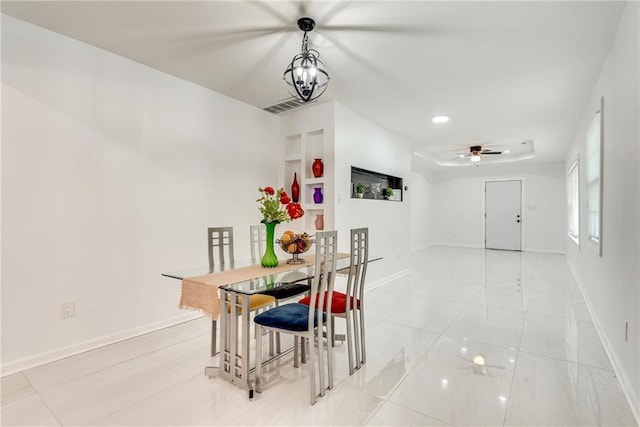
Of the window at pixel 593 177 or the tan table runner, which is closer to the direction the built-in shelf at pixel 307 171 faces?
the tan table runner

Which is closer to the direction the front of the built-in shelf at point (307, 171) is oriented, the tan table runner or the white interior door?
the tan table runner

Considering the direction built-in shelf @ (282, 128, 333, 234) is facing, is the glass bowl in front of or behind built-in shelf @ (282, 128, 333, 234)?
in front

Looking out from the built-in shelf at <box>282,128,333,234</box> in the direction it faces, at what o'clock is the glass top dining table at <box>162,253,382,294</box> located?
The glass top dining table is roughly at 11 o'clock from the built-in shelf.

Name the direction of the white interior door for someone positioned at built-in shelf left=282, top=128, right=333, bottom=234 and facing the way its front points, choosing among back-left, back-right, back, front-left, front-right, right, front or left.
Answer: back

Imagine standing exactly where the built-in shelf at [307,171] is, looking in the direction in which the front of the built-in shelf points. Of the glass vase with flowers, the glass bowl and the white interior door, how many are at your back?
1

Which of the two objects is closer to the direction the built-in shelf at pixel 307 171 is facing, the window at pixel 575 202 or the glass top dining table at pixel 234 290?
the glass top dining table

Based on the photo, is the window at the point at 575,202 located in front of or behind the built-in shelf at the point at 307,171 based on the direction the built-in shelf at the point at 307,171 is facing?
behind

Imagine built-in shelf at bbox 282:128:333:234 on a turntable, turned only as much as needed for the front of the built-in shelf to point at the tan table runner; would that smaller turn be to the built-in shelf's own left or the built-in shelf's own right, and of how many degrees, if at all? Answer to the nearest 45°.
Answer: approximately 45° to the built-in shelf's own left

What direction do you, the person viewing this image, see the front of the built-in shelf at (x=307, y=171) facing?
facing the viewer and to the left of the viewer

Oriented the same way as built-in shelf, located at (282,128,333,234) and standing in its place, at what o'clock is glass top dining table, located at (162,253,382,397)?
The glass top dining table is roughly at 11 o'clock from the built-in shelf.

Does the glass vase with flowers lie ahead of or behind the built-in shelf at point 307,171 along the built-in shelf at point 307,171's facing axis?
ahead

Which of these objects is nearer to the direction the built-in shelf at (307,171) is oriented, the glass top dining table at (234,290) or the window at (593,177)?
the glass top dining table

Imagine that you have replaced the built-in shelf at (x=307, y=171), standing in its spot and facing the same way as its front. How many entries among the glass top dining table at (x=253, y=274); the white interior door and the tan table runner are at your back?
1
